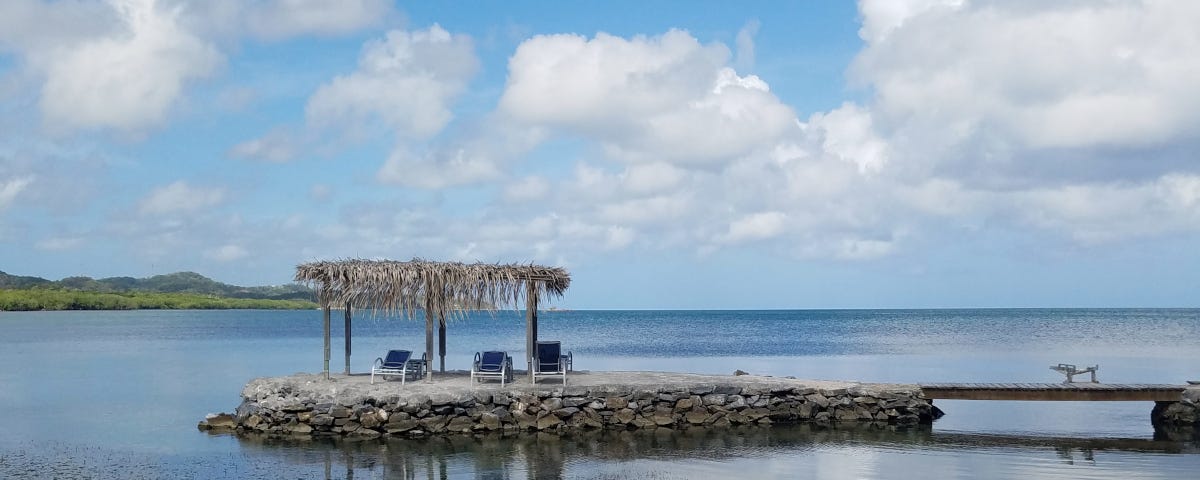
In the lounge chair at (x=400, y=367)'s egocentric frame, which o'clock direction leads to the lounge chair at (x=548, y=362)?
the lounge chair at (x=548, y=362) is roughly at 8 o'clock from the lounge chair at (x=400, y=367).

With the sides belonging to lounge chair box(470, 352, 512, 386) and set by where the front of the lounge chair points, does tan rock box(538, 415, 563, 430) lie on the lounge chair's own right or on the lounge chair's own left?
on the lounge chair's own left

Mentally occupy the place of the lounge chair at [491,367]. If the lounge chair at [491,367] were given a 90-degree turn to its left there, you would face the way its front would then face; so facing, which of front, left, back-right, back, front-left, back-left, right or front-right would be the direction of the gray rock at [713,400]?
front

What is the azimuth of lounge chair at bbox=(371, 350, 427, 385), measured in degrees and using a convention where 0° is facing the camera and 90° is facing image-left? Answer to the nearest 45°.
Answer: approximately 45°

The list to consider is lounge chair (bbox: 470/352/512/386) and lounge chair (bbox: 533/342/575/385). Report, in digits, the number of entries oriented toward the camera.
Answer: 2

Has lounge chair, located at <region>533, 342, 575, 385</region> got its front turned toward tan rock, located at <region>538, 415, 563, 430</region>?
yes

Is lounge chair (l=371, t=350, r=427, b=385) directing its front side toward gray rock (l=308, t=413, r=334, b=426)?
yes

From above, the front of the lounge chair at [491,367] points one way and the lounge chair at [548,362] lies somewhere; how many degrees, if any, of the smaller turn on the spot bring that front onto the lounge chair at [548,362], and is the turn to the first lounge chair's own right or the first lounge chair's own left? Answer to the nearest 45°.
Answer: approximately 90° to the first lounge chair's own left

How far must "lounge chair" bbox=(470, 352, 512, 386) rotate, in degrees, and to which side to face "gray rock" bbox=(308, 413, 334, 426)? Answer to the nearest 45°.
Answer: approximately 90° to its right

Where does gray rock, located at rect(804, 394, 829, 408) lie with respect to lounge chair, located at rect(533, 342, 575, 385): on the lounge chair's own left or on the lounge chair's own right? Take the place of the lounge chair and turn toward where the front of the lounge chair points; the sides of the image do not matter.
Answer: on the lounge chair's own left

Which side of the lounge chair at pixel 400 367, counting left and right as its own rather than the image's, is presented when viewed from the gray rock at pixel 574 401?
left

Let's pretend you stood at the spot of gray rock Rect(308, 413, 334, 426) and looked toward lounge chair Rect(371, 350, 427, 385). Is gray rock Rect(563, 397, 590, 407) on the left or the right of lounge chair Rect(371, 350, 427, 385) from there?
right

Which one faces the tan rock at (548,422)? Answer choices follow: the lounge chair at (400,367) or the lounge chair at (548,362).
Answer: the lounge chair at (548,362)

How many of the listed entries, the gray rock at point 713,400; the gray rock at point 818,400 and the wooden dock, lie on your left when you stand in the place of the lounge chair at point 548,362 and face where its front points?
3

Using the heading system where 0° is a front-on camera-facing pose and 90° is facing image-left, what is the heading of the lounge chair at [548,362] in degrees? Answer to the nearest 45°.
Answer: approximately 0°

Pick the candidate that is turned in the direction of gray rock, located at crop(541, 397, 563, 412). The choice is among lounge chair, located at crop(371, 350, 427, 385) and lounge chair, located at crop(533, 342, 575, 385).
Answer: lounge chair, located at crop(533, 342, 575, 385)
